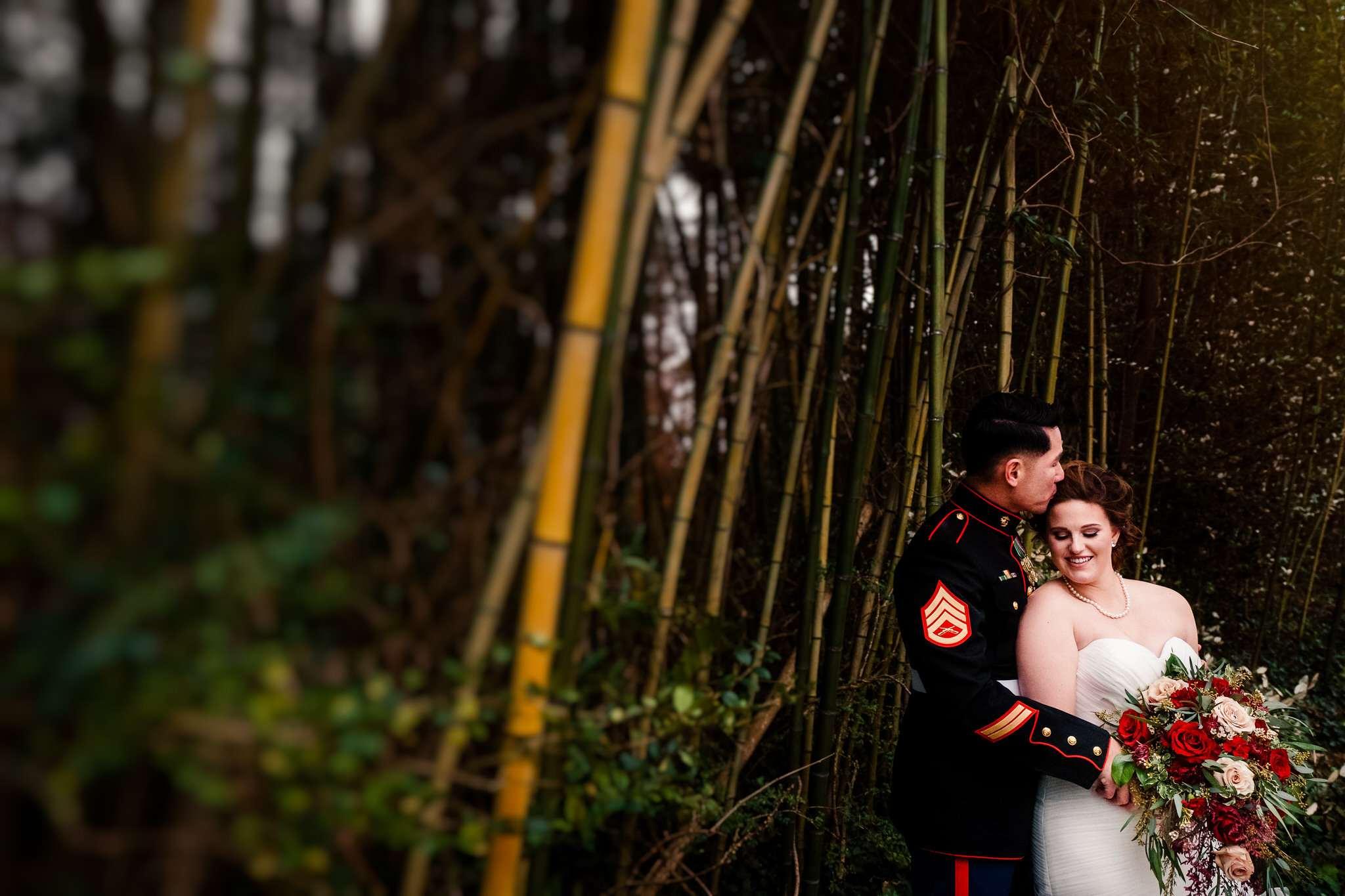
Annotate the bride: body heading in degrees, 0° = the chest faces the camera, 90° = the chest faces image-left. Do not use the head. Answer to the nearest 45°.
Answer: approximately 315°

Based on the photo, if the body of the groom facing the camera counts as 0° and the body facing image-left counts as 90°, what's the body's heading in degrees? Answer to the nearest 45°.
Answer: approximately 270°

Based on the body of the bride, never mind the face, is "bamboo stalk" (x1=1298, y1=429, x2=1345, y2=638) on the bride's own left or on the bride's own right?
on the bride's own left

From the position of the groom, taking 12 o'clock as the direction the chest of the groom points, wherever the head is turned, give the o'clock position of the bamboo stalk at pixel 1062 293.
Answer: The bamboo stalk is roughly at 9 o'clock from the groom.
